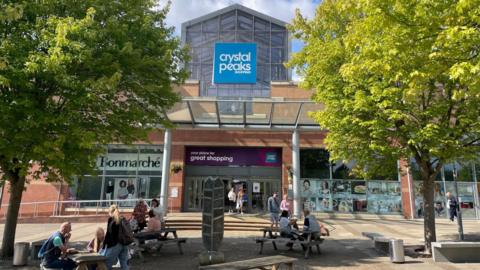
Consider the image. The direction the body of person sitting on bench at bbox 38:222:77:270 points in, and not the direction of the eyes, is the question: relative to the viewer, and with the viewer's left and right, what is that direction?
facing to the right of the viewer

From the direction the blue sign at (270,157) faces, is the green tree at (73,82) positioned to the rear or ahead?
ahead

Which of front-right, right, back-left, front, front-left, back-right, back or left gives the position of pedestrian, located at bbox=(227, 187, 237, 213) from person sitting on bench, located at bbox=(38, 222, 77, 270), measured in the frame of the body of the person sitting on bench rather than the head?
front-left

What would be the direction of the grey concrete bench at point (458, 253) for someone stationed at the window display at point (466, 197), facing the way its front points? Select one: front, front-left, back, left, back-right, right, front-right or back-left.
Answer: front

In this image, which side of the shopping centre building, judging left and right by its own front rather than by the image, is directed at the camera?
front

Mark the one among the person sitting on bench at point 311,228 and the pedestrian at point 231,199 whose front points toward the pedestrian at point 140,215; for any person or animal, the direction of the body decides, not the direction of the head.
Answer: the person sitting on bench

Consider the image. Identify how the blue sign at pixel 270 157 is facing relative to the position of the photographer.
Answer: facing the viewer

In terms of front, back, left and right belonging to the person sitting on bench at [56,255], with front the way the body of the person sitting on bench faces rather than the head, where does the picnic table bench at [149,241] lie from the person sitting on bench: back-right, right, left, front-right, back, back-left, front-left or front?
front-left

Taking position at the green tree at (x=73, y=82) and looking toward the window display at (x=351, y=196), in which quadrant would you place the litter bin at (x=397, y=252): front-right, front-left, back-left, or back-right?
front-right

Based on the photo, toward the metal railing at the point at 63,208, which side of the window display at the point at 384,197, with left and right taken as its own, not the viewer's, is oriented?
right

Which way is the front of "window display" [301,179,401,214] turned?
toward the camera

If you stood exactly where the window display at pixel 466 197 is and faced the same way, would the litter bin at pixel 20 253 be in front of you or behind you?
in front

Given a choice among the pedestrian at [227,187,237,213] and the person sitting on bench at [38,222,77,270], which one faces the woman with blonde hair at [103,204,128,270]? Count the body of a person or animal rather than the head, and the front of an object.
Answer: the person sitting on bench

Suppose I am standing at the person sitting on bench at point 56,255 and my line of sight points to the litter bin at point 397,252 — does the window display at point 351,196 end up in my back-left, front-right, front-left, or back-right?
front-left

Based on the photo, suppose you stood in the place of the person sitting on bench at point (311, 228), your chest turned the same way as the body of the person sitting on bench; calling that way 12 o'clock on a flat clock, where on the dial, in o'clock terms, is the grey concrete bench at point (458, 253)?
The grey concrete bench is roughly at 6 o'clock from the person sitting on bench.

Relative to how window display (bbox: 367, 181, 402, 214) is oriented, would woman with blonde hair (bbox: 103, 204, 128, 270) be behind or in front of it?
in front
